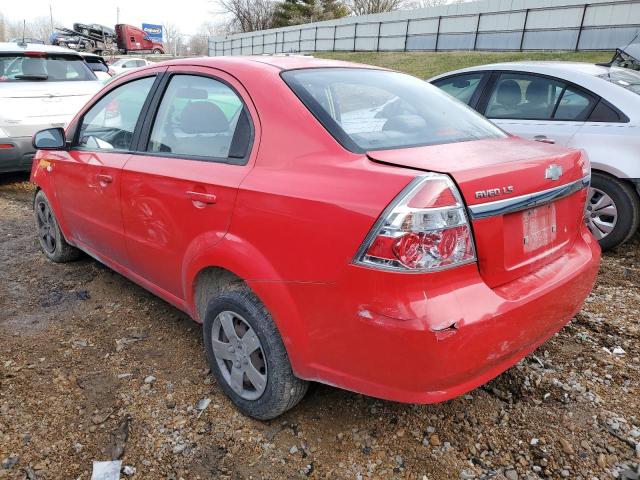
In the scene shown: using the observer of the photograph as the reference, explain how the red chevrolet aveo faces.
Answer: facing away from the viewer and to the left of the viewer

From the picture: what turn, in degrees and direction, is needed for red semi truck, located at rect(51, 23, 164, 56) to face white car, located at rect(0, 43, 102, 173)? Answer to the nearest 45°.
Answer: approximately 90° to its right

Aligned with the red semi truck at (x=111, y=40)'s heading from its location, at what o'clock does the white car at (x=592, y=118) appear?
The white car is roughly at 3 o'clock from the red semi truck.

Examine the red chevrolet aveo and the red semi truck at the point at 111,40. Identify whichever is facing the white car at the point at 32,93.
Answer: the red chevrolet aveo

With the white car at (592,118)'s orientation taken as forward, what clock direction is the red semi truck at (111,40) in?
The red semi truck is roughly at 12 o'clock from the white car.

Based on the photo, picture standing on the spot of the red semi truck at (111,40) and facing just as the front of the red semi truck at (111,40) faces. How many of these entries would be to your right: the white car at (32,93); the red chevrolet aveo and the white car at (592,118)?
3

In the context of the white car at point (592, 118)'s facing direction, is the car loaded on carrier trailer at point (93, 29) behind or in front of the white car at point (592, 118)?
in front

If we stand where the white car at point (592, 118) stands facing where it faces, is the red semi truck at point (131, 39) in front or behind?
in front

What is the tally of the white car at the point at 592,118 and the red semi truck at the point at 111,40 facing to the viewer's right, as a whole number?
1

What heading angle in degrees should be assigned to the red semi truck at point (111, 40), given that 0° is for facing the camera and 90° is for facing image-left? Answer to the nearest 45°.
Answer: approximately 270°

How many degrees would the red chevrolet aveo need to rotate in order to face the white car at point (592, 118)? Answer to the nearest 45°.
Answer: approximately 90° to its right

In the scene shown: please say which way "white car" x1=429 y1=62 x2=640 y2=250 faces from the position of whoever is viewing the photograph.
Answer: facing away from the viewer and to the left of the viewer

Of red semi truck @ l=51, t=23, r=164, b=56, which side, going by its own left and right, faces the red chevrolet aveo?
right

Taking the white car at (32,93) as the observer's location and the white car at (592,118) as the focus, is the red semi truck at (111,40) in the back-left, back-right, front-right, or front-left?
back-left
